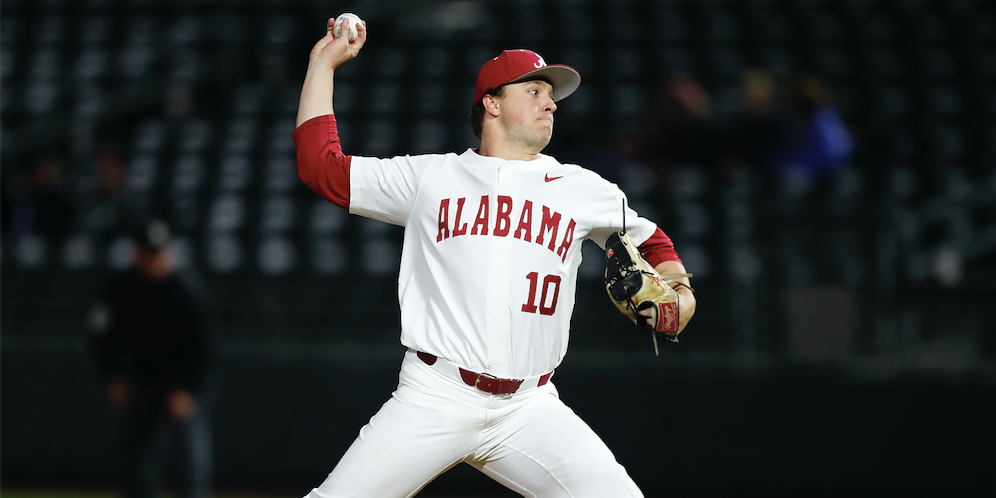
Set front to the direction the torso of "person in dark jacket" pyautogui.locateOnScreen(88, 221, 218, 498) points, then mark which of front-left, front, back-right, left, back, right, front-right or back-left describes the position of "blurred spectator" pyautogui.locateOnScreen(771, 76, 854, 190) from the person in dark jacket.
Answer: left

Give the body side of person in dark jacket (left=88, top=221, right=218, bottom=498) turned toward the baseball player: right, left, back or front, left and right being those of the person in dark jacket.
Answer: front

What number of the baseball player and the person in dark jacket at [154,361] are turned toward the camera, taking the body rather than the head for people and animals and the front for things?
2

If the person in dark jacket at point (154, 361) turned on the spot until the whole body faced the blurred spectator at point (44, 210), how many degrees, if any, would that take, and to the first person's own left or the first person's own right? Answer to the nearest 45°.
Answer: approximately 180°

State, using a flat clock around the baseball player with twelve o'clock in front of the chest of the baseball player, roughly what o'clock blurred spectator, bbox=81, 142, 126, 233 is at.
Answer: The blurred spectator is roughly at 5 o'clock from the baseball player.

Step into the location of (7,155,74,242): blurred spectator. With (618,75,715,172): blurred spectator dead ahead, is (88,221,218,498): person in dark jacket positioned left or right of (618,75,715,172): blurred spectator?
right

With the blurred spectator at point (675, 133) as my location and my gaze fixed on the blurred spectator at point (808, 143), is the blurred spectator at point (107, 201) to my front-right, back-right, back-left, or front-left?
back-right

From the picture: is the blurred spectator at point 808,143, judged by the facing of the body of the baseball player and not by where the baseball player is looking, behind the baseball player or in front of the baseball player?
behind

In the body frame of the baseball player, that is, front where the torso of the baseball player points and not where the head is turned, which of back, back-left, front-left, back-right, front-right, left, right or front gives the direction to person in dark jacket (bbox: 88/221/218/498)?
back-right

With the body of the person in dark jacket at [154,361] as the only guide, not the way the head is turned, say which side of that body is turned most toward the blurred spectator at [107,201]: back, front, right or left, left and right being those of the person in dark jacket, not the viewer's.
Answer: back

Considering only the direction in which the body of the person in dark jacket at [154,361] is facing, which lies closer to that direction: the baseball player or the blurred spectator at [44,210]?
the baseball player
